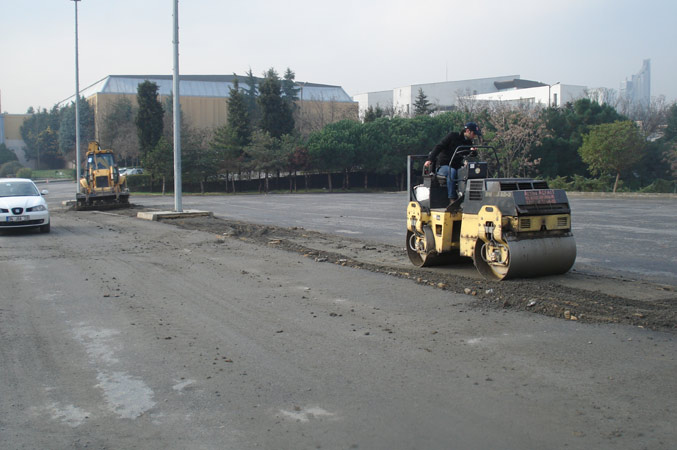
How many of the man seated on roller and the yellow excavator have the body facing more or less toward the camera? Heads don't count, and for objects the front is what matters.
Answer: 1

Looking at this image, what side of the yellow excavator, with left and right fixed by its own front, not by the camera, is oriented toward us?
front

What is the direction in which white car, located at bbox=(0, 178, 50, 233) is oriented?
toward the camera
